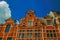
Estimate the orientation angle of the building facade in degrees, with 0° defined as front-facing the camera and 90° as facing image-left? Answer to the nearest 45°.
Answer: approximately 0°
